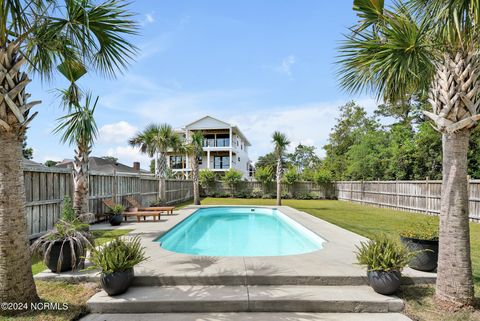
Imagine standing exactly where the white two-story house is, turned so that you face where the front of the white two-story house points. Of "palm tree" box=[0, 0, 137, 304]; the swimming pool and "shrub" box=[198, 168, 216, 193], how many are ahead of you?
3

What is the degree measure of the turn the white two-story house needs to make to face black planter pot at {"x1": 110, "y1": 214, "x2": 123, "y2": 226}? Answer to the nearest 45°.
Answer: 0° — it already faces it

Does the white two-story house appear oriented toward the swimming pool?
yes

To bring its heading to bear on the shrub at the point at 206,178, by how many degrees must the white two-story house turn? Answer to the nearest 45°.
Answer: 0° — it already faces it

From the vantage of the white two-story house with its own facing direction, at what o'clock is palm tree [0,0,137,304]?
The palm tree is roughly at 12 o'clock from the white two-story house.

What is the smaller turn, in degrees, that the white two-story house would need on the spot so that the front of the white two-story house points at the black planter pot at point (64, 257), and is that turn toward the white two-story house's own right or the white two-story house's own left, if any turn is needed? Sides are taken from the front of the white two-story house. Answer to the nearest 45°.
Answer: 0° — it already faces it

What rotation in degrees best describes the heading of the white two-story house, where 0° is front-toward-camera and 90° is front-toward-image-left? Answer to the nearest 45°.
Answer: approximately 0°

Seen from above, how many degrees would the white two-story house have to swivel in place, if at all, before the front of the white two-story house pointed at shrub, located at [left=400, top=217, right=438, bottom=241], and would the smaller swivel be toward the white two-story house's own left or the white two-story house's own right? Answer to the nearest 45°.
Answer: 0° — it already faces it
